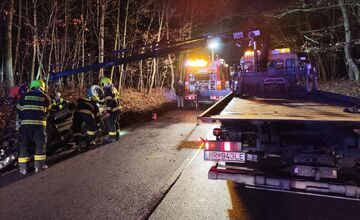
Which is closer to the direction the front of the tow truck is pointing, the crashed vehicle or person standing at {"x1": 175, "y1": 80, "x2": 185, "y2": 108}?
the person standing

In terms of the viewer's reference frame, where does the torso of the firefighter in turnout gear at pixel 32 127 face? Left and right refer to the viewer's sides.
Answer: facing away from the viewer

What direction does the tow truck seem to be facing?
away from the camera

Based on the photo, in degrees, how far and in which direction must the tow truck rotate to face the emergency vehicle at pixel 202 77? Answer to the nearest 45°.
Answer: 0° — it already faces it

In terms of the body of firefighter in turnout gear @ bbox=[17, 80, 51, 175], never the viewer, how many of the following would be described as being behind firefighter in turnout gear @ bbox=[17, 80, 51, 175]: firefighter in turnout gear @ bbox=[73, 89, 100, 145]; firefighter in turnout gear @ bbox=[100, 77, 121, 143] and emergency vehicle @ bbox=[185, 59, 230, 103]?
0

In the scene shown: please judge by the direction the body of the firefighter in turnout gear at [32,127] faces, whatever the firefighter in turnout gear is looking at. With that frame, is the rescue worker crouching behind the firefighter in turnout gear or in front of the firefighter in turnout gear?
in front

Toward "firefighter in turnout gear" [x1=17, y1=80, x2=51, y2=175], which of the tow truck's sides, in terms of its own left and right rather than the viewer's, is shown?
left

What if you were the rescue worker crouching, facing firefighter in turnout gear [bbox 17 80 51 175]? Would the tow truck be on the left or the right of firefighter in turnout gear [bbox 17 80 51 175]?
left
